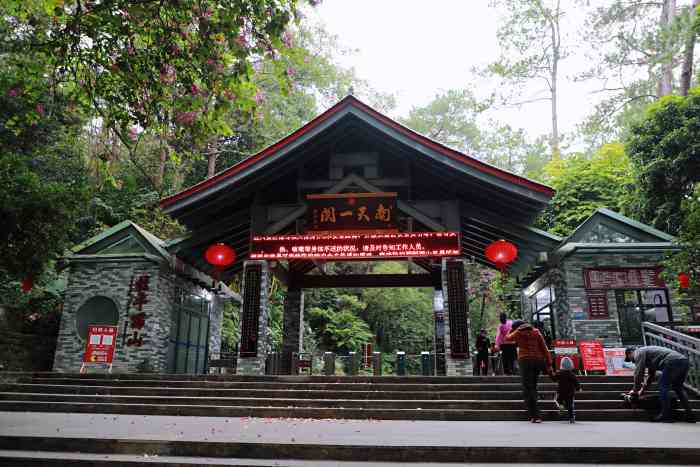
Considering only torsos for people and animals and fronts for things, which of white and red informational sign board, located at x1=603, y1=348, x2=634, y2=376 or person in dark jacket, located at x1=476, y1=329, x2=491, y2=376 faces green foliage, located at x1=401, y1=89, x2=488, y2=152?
the person in dark jacket

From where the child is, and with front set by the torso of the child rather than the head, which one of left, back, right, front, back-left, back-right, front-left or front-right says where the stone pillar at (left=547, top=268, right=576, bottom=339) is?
front

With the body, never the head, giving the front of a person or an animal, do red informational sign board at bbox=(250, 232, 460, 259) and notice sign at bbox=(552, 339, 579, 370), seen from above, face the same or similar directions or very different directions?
same or similar directions

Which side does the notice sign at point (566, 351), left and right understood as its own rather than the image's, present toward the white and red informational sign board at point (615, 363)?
left

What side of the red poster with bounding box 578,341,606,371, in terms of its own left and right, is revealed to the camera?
front

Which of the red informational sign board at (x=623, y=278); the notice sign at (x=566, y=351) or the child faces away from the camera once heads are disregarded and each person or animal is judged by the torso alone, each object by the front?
the child

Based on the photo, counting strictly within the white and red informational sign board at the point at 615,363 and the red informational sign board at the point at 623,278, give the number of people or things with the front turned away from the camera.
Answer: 0

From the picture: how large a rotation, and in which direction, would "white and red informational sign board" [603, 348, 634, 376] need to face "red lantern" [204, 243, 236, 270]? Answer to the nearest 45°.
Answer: approximately 90° to its right

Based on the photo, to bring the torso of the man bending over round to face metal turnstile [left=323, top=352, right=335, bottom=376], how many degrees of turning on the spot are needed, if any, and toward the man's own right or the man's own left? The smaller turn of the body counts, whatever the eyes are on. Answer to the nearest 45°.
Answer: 0° — they already face it

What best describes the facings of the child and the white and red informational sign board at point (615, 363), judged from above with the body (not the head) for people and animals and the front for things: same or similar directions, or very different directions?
very different directions

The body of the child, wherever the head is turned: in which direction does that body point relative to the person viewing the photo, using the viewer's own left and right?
facing away from the viewer

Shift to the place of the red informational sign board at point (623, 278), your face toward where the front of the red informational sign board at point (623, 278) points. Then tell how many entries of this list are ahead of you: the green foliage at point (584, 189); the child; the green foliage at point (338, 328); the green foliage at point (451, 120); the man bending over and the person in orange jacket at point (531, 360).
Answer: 3

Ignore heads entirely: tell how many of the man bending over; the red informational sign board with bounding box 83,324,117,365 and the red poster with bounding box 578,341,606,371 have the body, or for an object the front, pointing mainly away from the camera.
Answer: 0

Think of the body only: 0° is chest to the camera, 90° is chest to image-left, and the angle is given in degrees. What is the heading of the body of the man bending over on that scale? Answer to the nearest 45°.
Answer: approximately 90°

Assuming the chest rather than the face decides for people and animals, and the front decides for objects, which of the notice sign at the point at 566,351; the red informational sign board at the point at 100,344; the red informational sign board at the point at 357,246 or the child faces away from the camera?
the child

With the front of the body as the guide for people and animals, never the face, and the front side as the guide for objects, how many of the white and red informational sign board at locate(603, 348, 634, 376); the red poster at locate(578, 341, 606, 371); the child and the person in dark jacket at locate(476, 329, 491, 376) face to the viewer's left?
0

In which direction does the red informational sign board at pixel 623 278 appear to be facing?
toward the camera
